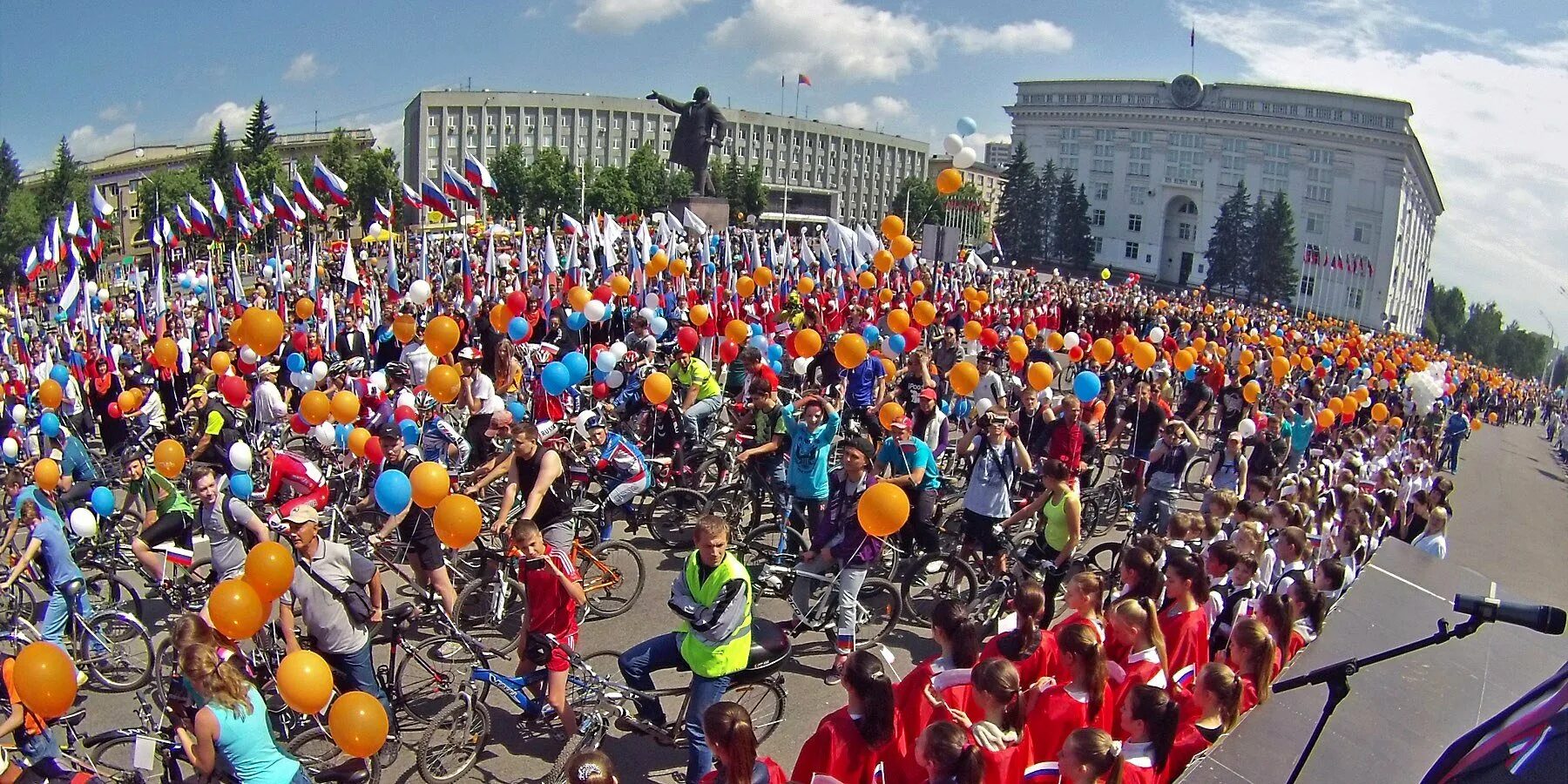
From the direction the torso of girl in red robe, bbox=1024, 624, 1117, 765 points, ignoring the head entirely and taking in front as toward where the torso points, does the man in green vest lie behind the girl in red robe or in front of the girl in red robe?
in front

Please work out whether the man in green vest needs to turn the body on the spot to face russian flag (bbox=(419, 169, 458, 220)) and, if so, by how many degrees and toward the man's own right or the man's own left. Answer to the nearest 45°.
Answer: approximately 135° to the man's own right

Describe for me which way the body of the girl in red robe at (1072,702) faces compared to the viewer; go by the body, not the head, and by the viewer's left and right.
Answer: facing away from the viewer and to the left of the viewer

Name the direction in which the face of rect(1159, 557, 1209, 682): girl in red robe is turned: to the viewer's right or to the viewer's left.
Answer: to the viewer's left

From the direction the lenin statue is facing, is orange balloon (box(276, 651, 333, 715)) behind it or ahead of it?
ahead

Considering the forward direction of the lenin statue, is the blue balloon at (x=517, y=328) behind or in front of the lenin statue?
in front

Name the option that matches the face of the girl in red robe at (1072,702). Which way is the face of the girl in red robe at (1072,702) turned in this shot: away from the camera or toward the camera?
away from the camera

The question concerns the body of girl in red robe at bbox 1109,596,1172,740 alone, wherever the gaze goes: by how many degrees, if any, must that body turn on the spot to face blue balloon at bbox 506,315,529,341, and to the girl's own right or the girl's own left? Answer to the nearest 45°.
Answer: approximately 45° to the girl's own right
